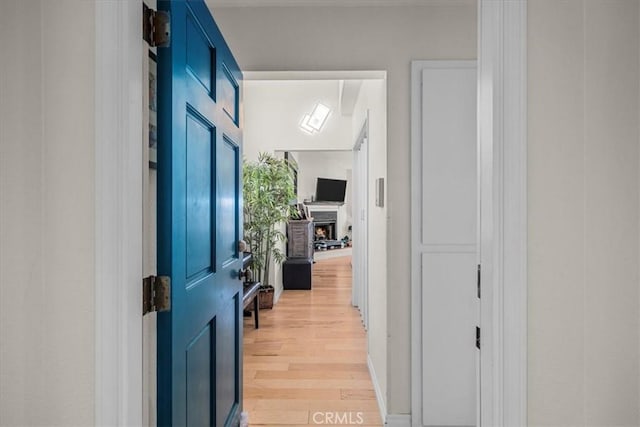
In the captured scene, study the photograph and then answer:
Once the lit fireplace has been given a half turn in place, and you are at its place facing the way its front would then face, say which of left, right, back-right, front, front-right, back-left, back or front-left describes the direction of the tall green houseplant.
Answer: back

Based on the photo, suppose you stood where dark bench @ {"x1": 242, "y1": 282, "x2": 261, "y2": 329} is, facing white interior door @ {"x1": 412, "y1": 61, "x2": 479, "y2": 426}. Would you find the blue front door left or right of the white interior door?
right

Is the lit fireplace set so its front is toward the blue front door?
yes

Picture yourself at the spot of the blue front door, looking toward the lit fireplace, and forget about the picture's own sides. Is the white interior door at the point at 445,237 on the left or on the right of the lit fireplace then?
right

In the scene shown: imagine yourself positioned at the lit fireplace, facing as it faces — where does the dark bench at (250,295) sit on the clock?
The dark bench is roughly at 12 o'clock from the lit fireplace.

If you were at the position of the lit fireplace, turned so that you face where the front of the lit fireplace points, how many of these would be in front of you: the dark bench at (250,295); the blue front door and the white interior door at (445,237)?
3

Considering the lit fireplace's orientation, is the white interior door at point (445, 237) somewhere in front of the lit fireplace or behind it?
in front

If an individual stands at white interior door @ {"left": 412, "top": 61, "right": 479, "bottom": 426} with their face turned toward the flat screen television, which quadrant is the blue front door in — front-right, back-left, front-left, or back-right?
back-left

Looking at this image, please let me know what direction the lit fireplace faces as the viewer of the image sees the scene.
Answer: facing the viewer

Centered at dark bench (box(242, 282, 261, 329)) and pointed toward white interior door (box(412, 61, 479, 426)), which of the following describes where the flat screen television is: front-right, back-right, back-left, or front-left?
back-left
